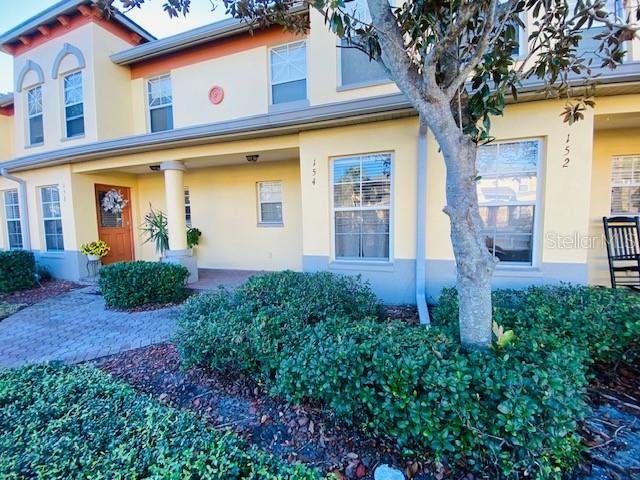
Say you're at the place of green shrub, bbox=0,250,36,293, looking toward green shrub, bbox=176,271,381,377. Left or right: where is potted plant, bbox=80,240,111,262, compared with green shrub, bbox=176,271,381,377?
left

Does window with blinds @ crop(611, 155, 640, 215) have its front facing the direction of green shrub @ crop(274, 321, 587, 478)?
yes

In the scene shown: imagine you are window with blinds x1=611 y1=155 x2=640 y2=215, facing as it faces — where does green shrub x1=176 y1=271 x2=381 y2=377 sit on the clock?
The green shrub is roughly at 1 o'clock from the window with blinds.

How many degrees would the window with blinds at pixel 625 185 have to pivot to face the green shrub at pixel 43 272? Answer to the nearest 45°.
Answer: approximately 45° to its right

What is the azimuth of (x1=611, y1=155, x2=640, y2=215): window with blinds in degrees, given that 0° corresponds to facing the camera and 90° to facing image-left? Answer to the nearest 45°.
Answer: approximately 0°

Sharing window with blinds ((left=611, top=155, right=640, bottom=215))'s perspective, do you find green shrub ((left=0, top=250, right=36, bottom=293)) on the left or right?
on its right

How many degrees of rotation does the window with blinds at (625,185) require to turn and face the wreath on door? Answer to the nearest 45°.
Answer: approximately 45° to its right
